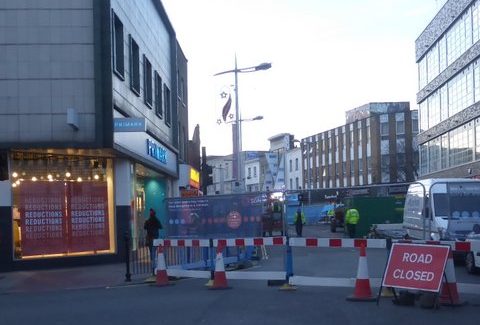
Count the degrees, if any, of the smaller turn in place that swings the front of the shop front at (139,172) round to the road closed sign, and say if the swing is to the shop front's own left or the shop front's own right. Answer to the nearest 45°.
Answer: approximately 45° to the shop front's own right

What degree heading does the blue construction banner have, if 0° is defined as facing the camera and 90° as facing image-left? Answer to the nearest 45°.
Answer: approximately 0°

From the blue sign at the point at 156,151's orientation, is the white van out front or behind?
out front

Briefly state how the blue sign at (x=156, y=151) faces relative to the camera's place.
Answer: facing the viewer and to the right of the viewer

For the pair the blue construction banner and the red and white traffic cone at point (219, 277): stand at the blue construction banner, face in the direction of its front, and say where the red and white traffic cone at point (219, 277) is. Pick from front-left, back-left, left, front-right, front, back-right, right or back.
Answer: front

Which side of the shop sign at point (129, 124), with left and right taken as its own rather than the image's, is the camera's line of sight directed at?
front

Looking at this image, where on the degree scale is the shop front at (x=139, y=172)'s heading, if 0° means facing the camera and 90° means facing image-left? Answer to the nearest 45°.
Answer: approximately 315°

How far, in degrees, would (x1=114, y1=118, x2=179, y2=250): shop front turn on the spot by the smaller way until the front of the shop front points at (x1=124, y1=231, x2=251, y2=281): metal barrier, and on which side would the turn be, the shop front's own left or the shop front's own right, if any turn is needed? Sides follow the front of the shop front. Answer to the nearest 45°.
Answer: approximately 45° to the shop front's own right

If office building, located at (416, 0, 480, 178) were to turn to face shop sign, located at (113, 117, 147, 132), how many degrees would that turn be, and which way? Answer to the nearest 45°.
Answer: approximately 45° to its left

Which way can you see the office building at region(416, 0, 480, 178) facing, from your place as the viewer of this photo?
facing the viewer and to the left of the viewer

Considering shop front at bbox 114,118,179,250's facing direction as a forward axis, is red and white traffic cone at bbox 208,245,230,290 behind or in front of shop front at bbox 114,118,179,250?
in front
